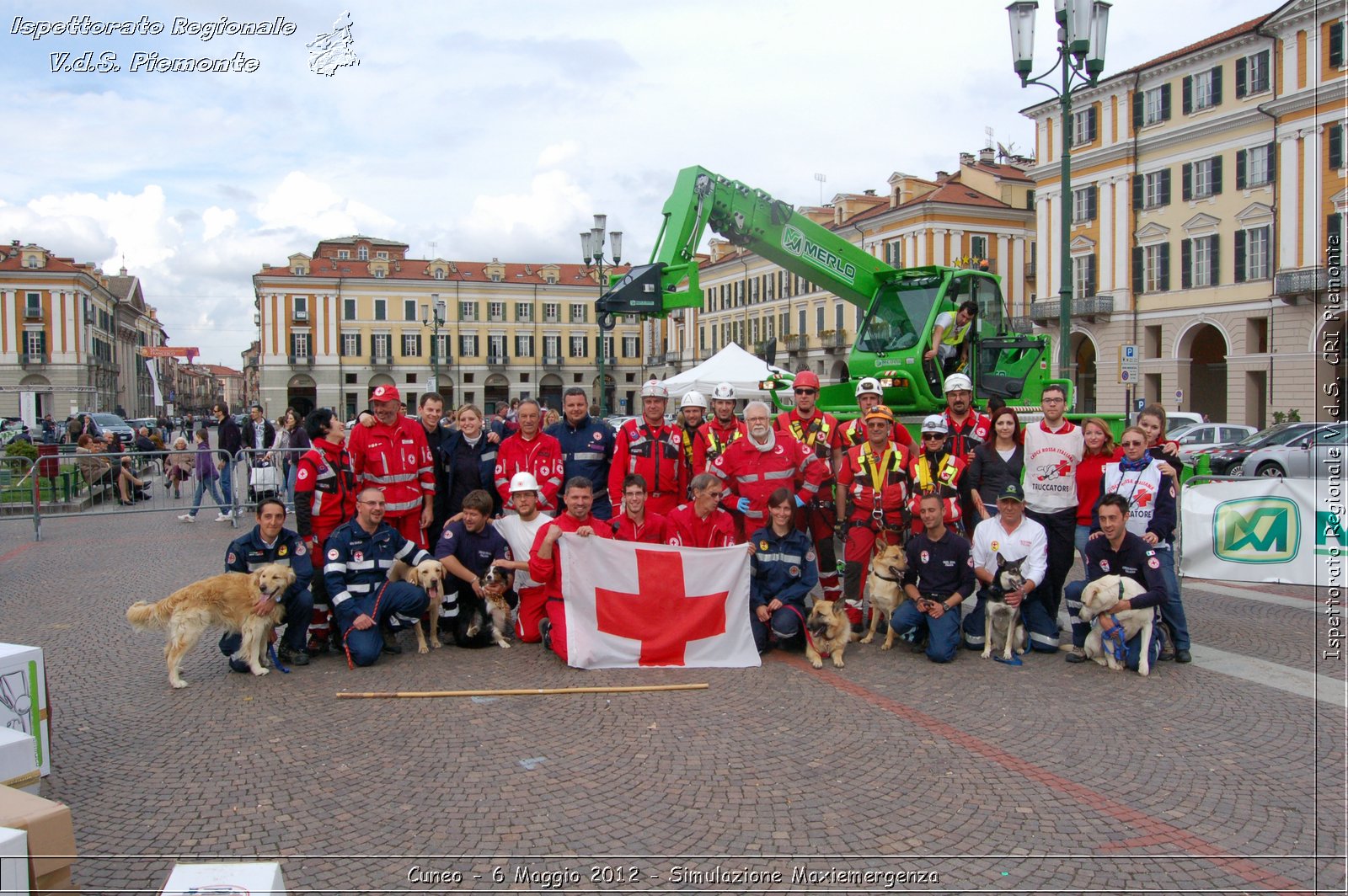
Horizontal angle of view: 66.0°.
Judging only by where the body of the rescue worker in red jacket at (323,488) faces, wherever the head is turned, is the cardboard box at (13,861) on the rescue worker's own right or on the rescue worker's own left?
on the rescue worker's own right

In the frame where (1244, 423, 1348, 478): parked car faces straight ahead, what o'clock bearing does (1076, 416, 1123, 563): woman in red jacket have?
The woman in red jacket is roughly at 9 o'clock from the parked car.

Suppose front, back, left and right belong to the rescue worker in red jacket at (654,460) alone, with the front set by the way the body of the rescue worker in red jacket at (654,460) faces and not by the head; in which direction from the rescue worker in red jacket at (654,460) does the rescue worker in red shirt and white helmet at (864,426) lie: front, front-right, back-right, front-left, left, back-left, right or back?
left

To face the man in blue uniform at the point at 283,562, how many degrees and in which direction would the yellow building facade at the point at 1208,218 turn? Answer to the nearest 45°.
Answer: approximately 45° to its left

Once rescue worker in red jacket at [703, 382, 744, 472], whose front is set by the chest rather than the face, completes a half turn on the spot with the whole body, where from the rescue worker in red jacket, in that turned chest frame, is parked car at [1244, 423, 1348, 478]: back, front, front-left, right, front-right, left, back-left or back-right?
front-right

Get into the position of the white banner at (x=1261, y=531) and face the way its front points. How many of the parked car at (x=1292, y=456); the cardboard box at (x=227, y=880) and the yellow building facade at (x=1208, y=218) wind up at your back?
2

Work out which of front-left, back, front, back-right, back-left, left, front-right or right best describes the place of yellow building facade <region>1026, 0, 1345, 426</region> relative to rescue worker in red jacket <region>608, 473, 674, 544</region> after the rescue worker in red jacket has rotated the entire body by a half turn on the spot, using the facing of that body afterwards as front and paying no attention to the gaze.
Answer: front-right

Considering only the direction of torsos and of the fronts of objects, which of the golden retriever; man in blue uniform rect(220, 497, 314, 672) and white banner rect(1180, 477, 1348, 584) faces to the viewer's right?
the golden retriever

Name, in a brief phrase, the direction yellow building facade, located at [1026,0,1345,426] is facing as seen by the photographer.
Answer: facing the viewer and to the left of the viewer

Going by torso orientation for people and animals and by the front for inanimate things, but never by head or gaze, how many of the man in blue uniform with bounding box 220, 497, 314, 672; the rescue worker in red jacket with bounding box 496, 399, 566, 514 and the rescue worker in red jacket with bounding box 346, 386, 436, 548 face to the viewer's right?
0

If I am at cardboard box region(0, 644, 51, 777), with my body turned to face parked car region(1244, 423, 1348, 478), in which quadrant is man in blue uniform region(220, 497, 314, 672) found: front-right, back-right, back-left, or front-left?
front-left

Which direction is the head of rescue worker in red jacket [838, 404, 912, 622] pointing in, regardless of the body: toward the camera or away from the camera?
toward the camera

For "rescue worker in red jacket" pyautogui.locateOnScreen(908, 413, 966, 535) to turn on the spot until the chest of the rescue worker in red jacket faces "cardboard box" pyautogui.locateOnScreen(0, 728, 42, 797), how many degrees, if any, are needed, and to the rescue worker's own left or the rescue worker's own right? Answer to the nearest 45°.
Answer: approximately 45° to the rescue worker's own right

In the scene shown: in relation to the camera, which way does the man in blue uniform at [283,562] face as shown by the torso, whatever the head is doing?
toward the camera

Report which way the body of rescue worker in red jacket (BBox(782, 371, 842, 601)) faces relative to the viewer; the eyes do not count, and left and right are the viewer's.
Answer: facing the viewer

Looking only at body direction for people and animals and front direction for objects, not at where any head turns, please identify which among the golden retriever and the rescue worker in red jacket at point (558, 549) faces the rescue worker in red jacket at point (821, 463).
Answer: the golden retriever
